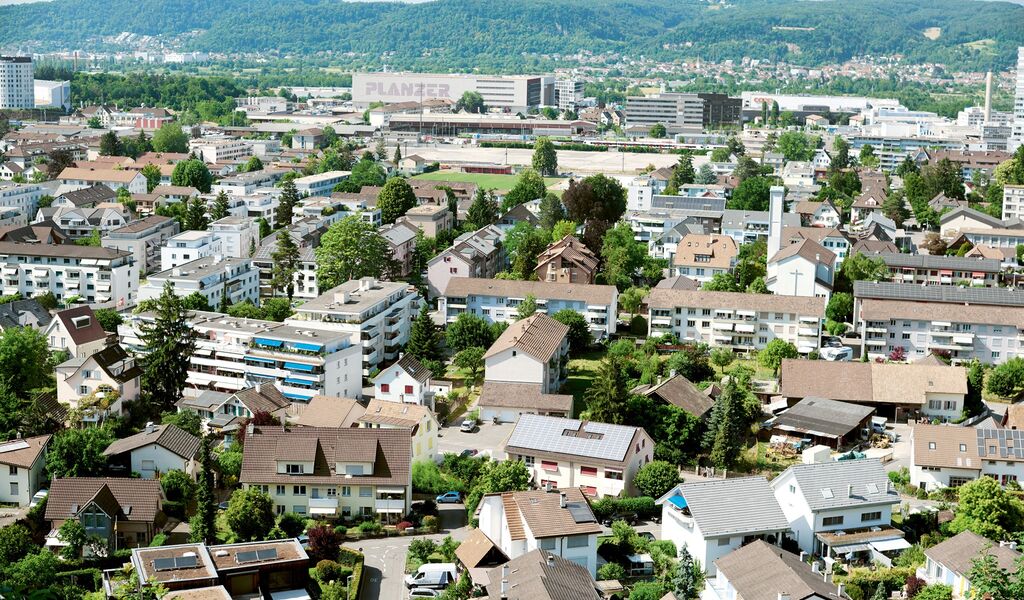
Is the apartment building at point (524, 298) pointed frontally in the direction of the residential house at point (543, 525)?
yes

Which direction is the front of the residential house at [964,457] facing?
toward the camera

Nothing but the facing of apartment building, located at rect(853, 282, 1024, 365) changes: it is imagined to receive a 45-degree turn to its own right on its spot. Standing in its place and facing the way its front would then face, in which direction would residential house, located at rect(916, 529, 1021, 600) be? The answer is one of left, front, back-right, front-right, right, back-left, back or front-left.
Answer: front-left

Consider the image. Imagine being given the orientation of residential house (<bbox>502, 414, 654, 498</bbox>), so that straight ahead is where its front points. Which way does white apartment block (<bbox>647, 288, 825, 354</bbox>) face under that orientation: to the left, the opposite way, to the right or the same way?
the same way

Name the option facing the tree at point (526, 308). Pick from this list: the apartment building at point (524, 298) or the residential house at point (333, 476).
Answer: the apartment building

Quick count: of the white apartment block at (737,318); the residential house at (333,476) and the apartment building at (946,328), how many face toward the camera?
3

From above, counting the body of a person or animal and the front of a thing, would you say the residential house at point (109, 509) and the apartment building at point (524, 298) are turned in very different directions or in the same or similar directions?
same or similar directions

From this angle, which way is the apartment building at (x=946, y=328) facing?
toward the camera

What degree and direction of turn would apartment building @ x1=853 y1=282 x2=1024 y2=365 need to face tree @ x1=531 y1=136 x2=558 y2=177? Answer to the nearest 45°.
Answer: approximately 135° to its right

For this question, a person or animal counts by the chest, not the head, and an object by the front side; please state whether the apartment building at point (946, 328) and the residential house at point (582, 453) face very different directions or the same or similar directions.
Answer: same or similar directions

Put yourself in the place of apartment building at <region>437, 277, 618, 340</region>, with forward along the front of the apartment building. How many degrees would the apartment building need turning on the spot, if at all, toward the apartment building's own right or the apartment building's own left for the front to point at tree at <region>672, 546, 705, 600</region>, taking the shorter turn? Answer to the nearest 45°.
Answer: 0° — it already faces it

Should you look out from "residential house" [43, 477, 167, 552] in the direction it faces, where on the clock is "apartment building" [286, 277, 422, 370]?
The apartment building is roughly at 7 o'clock from the residential house.

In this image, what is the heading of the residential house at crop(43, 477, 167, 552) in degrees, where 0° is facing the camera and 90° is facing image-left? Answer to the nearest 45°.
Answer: approximately 0°

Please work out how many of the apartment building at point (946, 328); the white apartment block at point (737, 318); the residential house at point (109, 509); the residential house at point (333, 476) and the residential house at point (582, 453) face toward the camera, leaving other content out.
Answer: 5

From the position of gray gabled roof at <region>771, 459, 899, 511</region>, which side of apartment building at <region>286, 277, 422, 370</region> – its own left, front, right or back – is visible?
front
